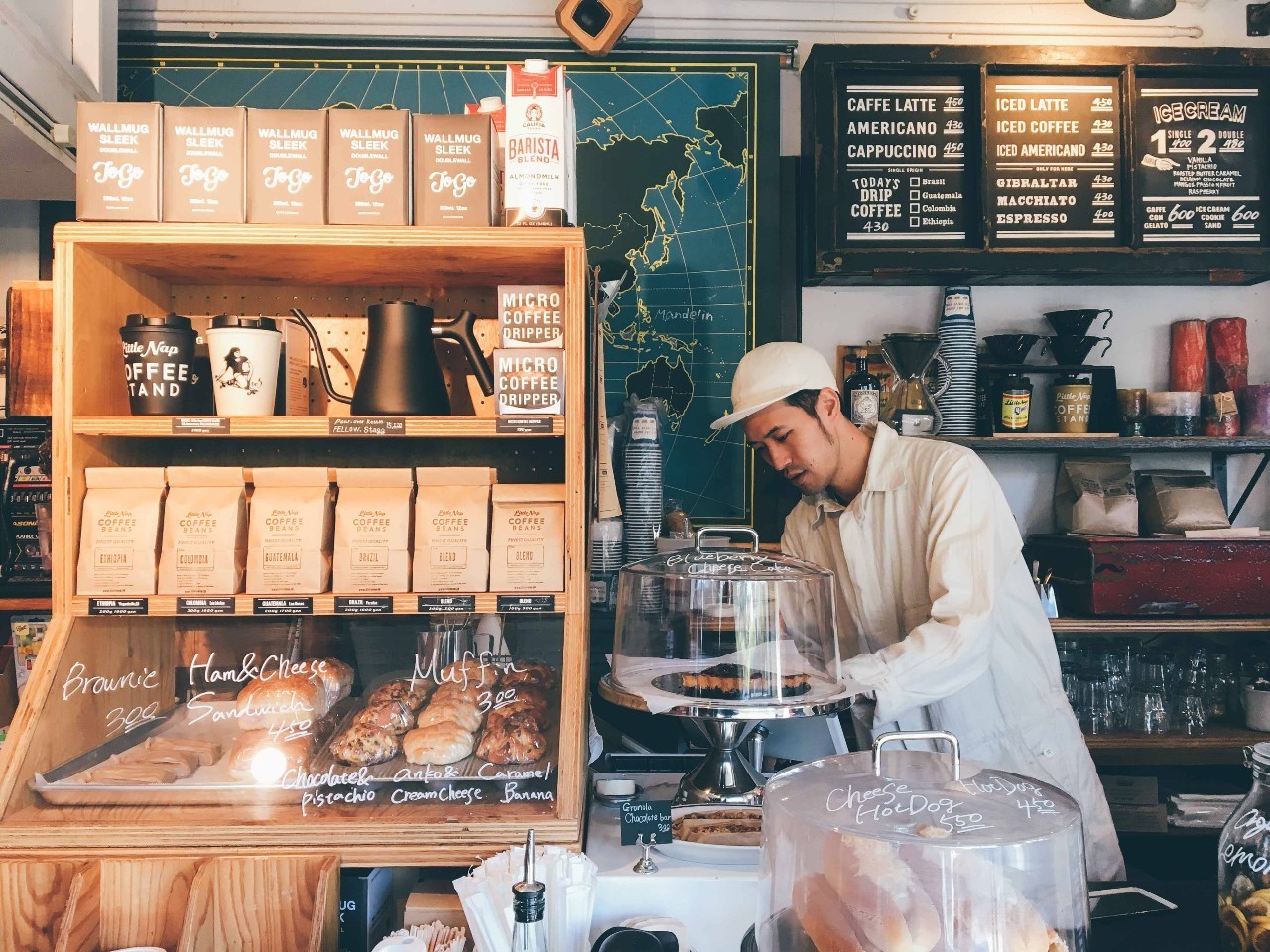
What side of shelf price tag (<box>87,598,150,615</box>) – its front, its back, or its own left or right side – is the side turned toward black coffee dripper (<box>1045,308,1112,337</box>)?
left

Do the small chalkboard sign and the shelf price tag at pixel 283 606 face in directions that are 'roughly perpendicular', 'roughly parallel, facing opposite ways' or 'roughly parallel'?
roughly parallel

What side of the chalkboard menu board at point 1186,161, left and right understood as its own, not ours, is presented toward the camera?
front

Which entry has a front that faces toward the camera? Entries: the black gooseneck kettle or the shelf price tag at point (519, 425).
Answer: the shelf price tag

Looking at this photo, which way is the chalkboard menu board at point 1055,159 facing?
toward the camera

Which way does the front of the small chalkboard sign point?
toward the camera

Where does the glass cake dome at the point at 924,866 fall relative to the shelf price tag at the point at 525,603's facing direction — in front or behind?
in front

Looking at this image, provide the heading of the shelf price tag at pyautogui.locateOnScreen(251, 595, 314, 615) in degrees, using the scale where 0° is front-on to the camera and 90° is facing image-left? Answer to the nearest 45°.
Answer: approximately 0°

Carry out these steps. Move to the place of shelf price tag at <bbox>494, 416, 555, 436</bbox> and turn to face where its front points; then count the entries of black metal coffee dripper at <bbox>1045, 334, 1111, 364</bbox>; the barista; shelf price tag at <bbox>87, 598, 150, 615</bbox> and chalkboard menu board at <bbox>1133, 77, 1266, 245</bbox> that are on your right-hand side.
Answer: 1

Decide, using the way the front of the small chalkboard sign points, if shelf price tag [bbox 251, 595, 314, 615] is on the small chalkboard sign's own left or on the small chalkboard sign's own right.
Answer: on the small chalkboard sign's own right

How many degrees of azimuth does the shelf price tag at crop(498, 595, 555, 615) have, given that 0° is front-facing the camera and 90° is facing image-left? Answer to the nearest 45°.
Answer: approximately 0°

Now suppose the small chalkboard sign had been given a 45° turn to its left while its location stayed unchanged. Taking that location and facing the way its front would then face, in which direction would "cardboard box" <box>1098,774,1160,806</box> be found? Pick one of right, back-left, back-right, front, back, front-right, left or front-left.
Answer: left

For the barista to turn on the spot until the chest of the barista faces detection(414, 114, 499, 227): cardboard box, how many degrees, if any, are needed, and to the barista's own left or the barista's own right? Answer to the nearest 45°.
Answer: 0° — they already face it

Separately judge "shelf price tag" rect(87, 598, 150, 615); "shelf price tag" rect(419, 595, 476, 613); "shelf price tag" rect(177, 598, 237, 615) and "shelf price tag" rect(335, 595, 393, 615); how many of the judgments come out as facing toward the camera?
4
